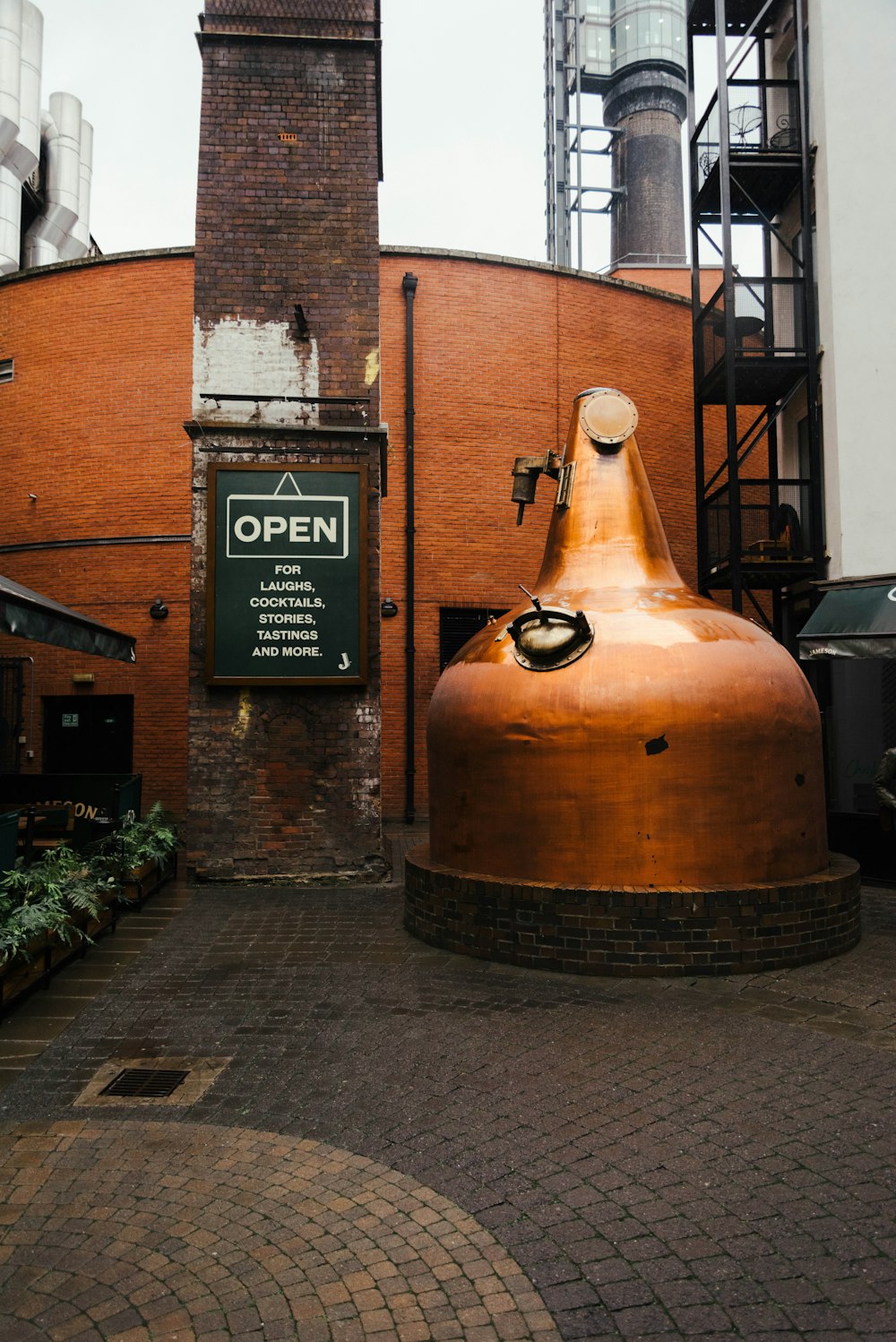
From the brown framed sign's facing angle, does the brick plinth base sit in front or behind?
in front

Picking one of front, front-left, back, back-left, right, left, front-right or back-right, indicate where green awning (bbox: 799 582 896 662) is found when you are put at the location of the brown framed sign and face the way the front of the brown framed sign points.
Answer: left

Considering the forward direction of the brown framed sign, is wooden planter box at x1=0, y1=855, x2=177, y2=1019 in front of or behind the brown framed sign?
in front

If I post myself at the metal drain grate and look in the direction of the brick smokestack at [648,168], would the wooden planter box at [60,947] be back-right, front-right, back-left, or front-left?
front-left

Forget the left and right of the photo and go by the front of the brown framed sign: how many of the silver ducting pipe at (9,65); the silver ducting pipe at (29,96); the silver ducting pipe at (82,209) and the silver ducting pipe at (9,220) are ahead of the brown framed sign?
0

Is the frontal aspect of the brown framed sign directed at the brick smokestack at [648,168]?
no

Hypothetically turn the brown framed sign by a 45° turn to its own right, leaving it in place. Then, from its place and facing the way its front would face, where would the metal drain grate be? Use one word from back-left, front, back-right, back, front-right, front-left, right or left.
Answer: front-left

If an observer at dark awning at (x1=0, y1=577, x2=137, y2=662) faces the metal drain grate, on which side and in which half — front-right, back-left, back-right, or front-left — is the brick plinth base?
front-left

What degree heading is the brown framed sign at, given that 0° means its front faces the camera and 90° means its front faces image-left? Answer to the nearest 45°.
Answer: approximately 0°

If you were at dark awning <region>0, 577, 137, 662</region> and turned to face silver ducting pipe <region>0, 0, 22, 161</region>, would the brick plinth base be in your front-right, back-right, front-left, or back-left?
back-right

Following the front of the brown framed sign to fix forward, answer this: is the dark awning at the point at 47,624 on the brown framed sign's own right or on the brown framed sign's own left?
on the brown framed sign's own right

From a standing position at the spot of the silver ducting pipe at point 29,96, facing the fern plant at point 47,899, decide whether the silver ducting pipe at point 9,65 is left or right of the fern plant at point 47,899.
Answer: right

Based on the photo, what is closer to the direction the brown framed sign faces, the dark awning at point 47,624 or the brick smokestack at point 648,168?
the dark awning

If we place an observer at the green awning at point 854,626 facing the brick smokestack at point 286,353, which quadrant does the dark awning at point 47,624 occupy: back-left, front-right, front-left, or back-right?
front-left

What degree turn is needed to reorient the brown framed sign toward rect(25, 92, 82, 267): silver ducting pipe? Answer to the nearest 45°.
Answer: approximately 180°

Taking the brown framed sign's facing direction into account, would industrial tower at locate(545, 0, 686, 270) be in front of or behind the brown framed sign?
behind

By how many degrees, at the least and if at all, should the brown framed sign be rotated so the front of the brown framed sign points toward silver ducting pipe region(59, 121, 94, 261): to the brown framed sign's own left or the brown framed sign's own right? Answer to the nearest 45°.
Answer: approximately 180°

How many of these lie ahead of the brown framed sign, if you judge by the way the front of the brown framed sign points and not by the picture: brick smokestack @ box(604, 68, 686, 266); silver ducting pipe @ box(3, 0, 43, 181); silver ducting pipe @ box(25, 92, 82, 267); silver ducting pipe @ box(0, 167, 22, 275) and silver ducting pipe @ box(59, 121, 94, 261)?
0
